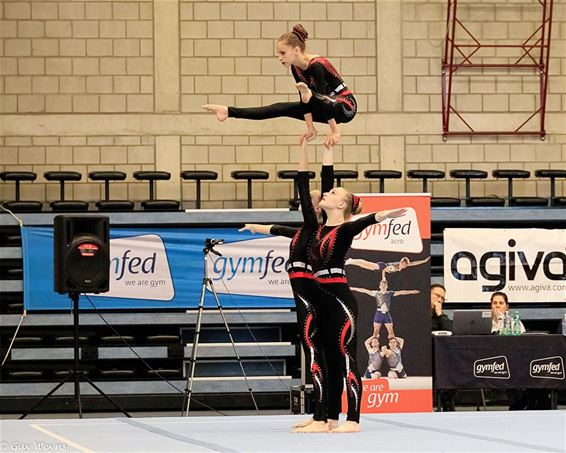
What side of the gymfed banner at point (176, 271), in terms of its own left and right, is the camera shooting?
front

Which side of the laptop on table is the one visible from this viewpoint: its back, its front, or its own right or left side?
back

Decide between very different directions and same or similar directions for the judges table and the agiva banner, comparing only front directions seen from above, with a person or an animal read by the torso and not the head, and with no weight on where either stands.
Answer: same or similar directions

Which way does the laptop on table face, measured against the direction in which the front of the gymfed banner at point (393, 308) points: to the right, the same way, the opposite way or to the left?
the opposite way

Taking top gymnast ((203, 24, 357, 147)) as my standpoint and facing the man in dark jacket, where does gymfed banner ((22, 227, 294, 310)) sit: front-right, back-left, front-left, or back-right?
front-left

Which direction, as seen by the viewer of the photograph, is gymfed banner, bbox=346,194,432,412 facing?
facing the viewer

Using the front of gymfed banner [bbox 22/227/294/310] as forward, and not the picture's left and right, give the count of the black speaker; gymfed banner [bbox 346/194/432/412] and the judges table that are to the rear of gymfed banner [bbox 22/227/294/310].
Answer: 0

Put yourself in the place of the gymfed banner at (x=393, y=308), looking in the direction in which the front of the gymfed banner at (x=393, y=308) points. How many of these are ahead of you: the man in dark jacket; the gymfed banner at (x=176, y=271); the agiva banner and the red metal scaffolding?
0

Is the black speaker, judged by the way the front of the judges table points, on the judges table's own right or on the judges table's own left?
on the judges table's own right

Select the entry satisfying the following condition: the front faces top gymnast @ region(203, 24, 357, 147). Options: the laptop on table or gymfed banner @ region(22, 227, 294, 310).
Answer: the gymfed banner

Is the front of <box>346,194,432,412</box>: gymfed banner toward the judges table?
no

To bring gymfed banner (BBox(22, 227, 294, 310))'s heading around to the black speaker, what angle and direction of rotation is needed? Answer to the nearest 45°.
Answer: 0° — it already faces it

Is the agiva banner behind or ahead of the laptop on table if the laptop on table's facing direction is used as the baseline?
ahead

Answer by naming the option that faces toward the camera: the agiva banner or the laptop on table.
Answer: the agiva banner

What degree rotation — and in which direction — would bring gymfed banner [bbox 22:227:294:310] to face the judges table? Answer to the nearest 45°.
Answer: approximately 45° to its left

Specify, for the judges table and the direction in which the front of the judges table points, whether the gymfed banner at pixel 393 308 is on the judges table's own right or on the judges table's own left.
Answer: on the judges table's own right

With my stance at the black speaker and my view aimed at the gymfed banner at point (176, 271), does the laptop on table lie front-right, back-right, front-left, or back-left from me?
front-right

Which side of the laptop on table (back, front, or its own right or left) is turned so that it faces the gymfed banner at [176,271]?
left
